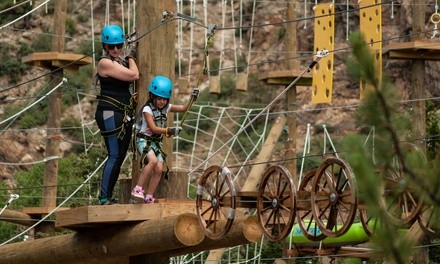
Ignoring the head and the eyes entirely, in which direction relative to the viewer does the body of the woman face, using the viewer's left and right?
facing the viewer and to the right of the viewer

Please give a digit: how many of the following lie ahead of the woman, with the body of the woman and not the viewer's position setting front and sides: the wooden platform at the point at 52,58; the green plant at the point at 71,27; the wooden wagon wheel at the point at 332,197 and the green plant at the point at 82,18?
1

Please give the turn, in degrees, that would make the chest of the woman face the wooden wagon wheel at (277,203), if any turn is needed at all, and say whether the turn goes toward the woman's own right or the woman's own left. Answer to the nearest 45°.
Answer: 0° — they already face it

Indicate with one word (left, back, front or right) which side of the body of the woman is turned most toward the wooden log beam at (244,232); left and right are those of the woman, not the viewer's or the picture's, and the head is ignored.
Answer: front

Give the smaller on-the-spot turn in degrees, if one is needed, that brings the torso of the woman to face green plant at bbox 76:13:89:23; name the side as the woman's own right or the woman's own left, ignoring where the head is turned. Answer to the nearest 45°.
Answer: approximately 135° to the woman's own left
